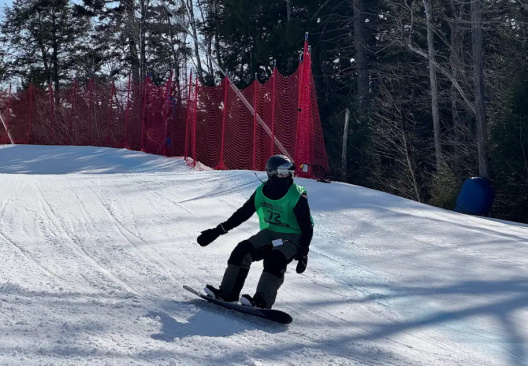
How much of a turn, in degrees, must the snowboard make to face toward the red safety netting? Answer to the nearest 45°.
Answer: approximately 135° to its left

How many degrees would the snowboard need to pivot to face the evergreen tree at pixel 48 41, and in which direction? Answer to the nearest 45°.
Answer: approximately 135° to its left

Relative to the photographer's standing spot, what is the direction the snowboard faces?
facing the viewer and to the right of the viewer

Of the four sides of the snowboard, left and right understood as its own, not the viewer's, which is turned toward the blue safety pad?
left

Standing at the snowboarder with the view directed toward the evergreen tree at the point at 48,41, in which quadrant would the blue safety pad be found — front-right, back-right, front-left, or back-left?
front-right
